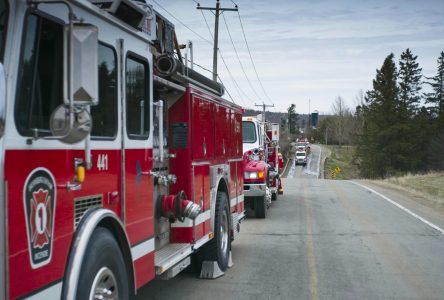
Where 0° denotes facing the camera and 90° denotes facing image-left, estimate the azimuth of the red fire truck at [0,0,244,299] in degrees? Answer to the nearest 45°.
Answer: approximately 45°

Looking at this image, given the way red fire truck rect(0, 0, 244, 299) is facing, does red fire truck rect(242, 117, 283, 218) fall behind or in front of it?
behind
